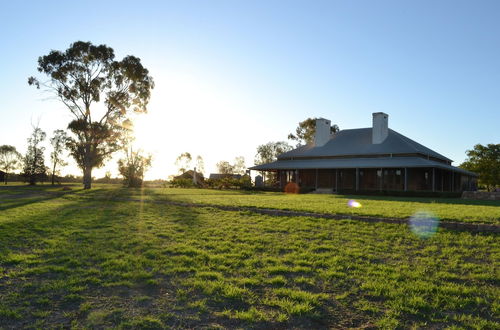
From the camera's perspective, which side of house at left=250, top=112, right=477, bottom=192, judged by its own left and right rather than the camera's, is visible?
front

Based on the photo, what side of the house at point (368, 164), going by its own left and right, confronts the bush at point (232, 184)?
right
